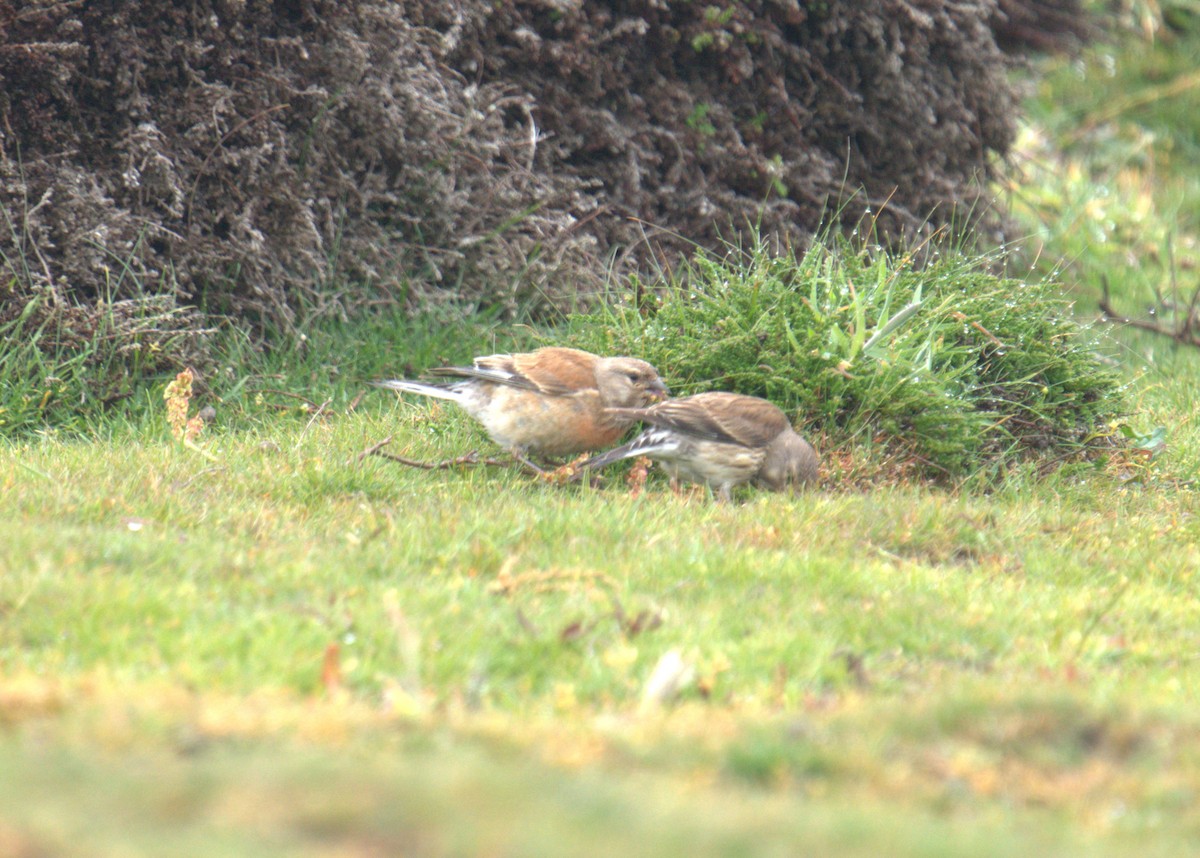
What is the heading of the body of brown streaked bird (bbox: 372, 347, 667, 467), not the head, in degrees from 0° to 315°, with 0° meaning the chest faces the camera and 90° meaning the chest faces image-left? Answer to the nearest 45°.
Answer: approximately 270°

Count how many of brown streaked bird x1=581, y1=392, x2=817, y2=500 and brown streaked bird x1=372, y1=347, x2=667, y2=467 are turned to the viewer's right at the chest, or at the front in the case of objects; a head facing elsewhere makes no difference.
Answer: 2

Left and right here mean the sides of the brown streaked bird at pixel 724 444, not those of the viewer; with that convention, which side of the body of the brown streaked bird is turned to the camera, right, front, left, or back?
right

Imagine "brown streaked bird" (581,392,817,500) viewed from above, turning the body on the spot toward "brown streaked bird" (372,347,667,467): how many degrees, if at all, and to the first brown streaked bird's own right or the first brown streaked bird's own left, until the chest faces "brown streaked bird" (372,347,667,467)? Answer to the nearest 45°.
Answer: approximately 180°
